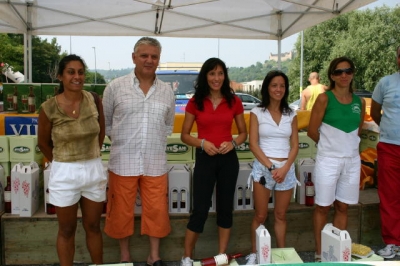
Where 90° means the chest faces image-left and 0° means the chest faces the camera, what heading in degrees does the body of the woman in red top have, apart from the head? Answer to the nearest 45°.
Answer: approximately 0°

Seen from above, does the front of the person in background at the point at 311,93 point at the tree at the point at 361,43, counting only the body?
yes

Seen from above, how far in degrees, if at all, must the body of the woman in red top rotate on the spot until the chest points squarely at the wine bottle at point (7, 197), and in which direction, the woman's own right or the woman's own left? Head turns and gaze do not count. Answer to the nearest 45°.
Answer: approximately 90° to the woman's own right

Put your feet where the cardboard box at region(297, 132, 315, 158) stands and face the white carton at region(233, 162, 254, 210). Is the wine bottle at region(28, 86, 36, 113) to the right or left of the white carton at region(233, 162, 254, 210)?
right

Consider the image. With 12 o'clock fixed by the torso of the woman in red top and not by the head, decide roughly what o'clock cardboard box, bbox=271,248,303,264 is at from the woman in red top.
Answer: The cardboard box is roughly at 11 o'clock from the woman in red top.

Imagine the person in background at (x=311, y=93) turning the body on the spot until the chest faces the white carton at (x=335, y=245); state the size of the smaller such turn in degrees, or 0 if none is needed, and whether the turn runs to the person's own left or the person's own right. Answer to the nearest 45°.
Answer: approximately 180°

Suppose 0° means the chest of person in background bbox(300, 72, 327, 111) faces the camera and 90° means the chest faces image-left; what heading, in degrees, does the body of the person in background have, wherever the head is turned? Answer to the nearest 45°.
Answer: approximately 180°

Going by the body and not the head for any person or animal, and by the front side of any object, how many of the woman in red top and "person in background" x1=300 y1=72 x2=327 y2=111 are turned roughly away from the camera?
1

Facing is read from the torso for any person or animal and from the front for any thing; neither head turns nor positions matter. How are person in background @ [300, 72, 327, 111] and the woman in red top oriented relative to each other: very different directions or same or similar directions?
very different directions
